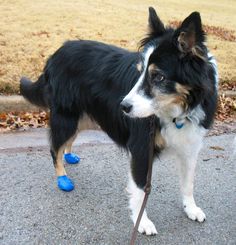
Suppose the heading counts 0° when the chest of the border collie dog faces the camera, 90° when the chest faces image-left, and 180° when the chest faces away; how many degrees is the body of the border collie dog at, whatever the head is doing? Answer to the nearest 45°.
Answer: approximately 315°
